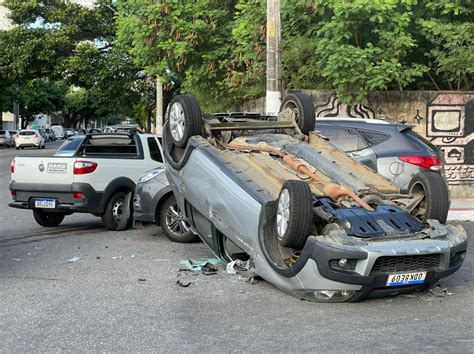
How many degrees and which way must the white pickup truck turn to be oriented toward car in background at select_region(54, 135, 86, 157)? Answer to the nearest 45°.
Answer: approximately 45° to its left

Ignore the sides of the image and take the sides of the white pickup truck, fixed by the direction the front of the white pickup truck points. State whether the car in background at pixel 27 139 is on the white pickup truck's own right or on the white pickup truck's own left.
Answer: on the white pickup truck's own left

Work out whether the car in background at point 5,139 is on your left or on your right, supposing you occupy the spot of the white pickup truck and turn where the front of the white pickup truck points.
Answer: on your left

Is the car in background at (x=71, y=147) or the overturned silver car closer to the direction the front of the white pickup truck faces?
the car in background

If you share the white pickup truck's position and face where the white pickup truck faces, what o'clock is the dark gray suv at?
The dark gray suv is roughly at 2 o'clock from the white pickup truck.

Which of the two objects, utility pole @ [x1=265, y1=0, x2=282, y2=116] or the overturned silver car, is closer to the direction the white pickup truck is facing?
the utility pole

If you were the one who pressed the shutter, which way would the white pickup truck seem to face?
facing away from the viewer and to the right of the viewer

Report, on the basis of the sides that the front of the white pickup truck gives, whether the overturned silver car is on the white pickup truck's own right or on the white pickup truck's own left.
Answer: on the white pickup truck's own right

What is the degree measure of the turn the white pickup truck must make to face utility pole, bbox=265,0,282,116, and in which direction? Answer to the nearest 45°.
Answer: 0° — it already faces it
